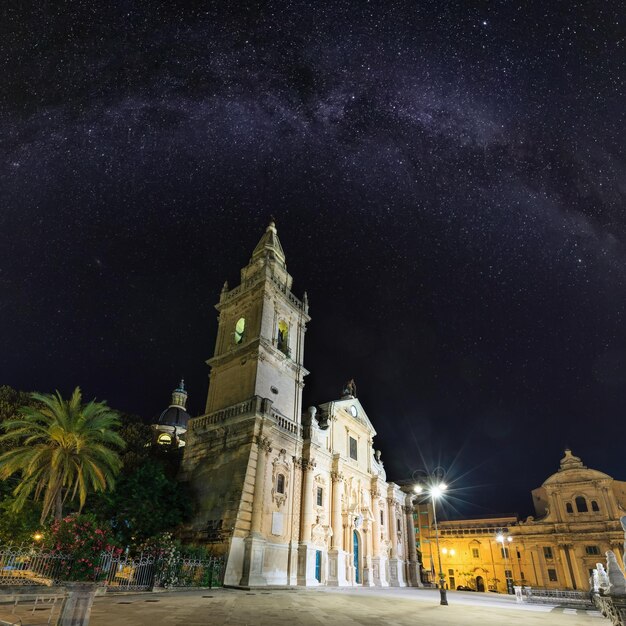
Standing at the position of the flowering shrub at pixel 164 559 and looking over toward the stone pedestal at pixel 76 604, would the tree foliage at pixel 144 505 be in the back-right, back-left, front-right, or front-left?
back-right

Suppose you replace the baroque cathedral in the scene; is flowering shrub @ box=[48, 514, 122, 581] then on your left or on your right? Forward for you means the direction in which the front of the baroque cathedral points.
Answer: on your right

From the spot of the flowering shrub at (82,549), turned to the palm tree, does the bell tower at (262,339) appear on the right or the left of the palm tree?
right

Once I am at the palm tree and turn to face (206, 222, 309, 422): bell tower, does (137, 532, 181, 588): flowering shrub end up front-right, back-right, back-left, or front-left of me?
front-right

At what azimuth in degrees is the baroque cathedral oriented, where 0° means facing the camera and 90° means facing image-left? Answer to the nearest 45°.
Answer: approximately 315°

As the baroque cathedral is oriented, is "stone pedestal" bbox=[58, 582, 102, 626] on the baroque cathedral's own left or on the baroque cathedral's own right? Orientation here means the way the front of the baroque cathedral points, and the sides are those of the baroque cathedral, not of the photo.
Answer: on the baroque cathedral's own right

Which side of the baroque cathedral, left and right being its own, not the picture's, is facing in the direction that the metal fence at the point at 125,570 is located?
right

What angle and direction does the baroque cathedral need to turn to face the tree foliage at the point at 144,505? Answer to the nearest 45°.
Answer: approximately 90° to its right

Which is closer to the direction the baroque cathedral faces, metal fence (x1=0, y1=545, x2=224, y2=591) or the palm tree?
the metal fence

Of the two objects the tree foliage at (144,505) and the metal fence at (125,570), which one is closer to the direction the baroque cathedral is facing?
the metal fence

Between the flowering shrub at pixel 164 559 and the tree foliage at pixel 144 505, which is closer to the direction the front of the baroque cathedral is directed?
the flowering shrub

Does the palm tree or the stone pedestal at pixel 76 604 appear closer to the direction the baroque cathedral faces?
the stone pedestal

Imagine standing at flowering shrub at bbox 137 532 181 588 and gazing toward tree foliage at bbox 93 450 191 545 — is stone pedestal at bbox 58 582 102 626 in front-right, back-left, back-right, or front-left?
back-left

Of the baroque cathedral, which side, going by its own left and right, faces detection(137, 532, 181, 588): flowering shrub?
right
